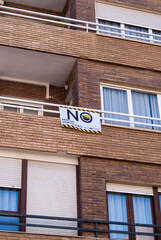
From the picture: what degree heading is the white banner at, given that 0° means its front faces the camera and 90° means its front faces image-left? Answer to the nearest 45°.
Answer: approximately 0°
